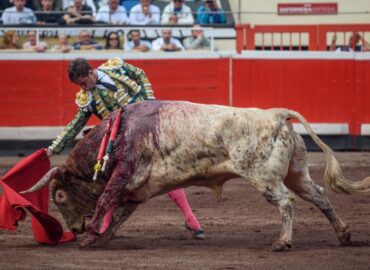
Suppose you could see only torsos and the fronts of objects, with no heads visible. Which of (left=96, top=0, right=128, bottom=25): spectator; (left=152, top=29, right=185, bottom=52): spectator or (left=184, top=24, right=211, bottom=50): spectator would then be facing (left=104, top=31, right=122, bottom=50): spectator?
(left=96, top=0, right=128, bottom=25): spectator

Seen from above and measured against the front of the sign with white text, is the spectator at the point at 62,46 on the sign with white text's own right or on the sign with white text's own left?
on the sign with white text's own right

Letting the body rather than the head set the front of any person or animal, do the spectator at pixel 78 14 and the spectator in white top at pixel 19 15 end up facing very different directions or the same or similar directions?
same or similar directions

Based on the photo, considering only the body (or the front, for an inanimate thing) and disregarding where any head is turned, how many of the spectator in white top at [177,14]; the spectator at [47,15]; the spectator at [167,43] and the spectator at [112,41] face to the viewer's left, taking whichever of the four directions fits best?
0

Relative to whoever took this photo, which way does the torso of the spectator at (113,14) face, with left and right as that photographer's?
facing the viewer

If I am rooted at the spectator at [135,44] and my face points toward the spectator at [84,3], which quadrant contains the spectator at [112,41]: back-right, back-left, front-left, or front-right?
front-left

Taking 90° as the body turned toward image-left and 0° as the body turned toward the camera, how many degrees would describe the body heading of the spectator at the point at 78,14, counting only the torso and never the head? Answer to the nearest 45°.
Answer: approximately 0°

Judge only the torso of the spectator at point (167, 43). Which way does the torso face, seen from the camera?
toward the camera

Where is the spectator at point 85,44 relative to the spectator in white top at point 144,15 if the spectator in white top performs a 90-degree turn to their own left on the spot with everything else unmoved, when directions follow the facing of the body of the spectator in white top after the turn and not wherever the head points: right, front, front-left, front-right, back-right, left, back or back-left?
back-right

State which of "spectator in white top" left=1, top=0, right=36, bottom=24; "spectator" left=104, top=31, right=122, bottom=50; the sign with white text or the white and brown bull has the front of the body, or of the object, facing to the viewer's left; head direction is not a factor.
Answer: the white and brown bull

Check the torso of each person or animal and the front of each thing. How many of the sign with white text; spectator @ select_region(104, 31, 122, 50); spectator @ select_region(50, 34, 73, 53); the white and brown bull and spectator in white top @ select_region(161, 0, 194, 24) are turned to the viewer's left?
1

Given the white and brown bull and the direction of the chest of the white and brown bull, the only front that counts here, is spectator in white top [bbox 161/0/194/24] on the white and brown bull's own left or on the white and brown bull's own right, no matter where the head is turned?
on the white and brown bull's own right

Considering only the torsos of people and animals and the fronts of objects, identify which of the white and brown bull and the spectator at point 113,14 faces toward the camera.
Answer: the spectator

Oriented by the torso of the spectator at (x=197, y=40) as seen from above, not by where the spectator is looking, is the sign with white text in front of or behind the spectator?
behind

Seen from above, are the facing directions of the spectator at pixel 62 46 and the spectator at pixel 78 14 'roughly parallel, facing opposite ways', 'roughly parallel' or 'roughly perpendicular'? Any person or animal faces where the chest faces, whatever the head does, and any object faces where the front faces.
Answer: roughly parallel

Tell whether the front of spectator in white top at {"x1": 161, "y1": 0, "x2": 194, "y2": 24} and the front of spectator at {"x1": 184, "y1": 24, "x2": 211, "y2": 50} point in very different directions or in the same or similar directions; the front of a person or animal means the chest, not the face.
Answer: same or similar directions

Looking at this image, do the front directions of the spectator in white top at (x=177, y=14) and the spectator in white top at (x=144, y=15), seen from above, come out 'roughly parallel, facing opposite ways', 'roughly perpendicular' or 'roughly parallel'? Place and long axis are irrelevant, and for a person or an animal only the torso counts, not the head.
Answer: roughly parallel

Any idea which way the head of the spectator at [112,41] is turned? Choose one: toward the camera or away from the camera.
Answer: toward the camera

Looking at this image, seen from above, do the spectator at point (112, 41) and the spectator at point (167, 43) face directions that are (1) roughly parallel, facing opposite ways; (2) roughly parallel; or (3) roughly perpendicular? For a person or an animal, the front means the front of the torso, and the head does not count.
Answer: roughly parallel

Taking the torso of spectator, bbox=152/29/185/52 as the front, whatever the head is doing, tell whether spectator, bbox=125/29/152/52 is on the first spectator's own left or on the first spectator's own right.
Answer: on the first spectator's own right

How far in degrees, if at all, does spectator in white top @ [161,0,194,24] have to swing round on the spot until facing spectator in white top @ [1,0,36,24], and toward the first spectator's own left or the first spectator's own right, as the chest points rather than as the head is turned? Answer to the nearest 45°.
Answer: approximately 90° to the first spectator's own right
